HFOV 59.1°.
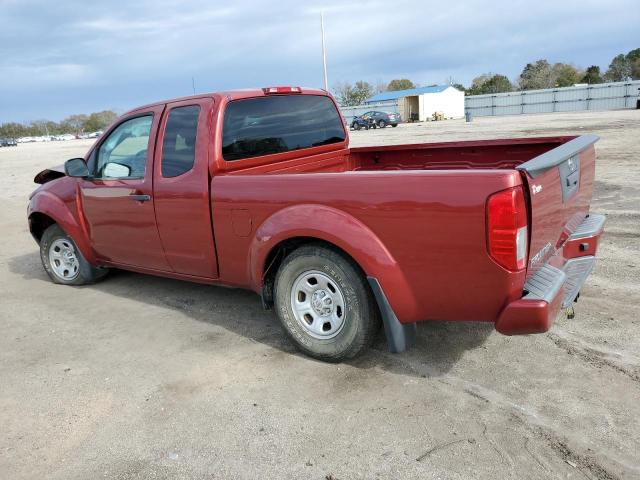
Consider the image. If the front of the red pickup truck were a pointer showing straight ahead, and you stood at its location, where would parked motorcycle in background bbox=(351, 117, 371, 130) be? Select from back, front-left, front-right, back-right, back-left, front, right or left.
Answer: front-right

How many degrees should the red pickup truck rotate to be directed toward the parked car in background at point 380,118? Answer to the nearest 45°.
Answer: approximately 45° to its right

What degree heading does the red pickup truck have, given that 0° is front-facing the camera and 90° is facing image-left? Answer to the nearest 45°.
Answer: approximately 135°
